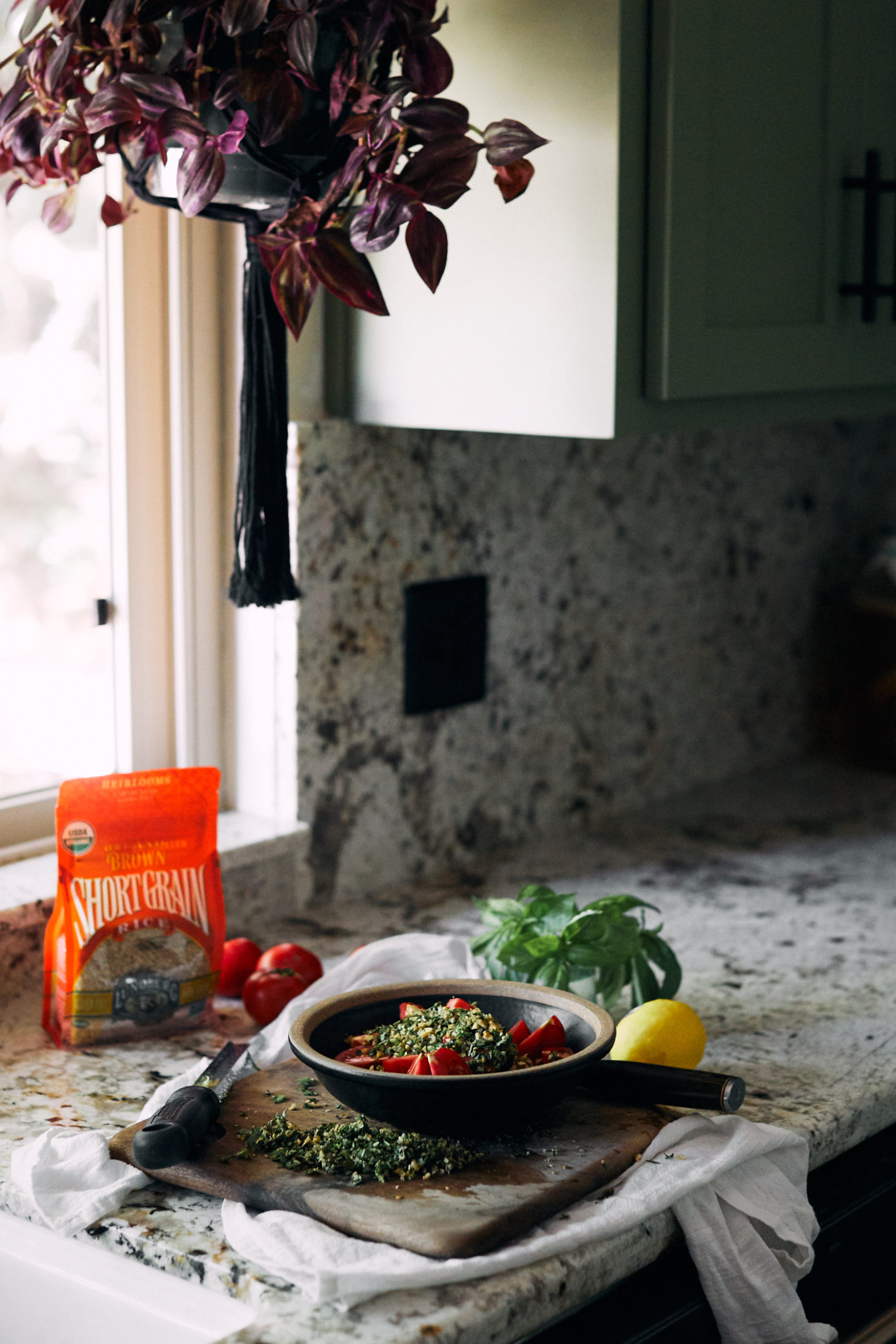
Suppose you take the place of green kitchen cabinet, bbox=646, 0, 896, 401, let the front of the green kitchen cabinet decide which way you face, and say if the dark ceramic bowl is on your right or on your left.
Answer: on your right

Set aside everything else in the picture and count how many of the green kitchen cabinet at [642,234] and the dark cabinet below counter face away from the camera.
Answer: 0

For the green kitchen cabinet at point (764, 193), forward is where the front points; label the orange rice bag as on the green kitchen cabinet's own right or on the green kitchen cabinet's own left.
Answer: on the green kitchen cabinet's own right

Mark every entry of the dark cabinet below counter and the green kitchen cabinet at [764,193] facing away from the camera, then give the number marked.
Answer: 0

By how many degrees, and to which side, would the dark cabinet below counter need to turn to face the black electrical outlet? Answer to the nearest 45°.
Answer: approximately 180°

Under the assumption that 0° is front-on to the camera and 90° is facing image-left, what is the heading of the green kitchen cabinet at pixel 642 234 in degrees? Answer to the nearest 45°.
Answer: approximately 315°
